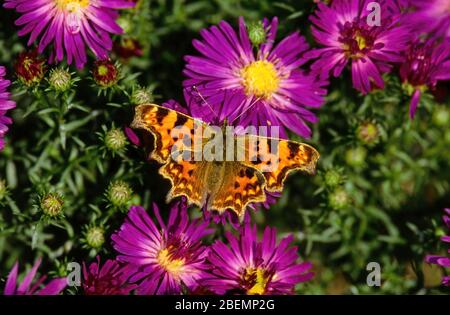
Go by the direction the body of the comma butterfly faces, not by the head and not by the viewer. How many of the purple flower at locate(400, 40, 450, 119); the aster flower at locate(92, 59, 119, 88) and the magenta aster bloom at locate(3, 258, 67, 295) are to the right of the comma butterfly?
1

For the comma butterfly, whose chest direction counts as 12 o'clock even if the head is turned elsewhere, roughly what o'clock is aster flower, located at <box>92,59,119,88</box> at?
The aster flower is roughly at 9 o'clock from the comma butterfly.

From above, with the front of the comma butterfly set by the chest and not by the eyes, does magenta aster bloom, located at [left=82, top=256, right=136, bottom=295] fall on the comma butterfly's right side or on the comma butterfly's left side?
on the comma butterfly's left side

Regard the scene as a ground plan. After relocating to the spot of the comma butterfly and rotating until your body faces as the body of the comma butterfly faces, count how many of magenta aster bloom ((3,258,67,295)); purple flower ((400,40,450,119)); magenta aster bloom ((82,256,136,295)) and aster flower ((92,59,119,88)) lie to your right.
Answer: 1

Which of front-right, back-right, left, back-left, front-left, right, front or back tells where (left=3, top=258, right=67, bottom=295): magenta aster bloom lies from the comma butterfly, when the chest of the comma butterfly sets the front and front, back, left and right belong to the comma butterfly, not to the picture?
left

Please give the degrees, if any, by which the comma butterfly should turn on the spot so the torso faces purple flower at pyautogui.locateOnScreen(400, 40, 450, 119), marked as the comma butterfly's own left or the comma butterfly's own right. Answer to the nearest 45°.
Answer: approximately 90° to the comma butterfly's own right

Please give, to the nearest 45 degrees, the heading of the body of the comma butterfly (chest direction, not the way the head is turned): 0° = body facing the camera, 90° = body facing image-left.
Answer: approximately 180°

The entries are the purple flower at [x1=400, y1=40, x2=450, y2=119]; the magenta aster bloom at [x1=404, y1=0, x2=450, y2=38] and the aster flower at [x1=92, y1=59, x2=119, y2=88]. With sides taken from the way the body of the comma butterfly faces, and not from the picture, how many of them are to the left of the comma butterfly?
1
